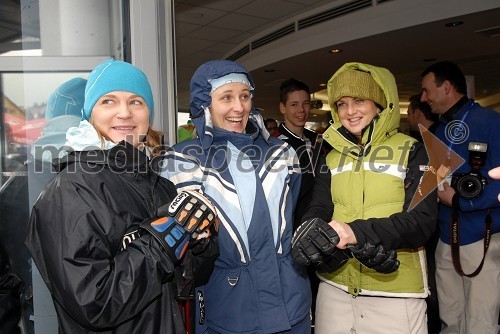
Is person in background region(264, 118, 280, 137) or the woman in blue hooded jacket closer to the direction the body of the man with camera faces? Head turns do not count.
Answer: the woman in blue hooded jacket

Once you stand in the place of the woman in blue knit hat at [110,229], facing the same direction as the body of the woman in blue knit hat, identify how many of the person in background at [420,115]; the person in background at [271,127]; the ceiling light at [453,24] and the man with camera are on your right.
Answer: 0

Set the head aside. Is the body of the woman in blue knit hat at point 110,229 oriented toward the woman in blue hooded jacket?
no

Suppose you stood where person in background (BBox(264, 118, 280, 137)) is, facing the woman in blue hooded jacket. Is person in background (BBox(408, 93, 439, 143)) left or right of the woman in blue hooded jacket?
left

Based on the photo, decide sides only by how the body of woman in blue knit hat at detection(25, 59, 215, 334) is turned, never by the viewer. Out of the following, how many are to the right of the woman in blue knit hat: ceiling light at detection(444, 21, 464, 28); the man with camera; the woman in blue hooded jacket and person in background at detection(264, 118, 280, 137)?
0

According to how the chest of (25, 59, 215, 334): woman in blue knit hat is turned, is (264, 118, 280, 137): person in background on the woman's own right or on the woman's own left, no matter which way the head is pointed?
on the woman's own left

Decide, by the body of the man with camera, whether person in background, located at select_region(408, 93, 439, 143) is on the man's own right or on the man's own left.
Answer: on the man's own right

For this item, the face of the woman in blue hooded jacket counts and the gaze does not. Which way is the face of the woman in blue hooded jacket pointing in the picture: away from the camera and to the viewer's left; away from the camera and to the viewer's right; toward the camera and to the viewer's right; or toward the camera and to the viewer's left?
toward the camera and to the viewer's right

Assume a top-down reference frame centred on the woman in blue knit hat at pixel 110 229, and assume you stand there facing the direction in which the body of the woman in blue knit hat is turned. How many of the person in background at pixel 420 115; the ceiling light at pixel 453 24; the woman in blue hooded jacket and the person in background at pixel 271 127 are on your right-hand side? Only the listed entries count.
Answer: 0

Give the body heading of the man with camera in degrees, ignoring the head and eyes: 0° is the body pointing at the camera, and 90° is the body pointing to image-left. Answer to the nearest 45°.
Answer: approximately 45°

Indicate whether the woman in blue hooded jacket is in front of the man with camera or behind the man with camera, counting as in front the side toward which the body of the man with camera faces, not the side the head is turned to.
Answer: in front

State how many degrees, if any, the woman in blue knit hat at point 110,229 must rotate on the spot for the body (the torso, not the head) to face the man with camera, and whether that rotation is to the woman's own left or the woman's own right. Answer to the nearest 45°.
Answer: approximately 45° to the woman's own left

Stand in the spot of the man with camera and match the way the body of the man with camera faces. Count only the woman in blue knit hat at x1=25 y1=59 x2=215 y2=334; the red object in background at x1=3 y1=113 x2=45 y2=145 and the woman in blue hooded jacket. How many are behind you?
0

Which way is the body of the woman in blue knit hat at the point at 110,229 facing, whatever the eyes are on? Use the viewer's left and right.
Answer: facing the viewer and to the right of the viewer

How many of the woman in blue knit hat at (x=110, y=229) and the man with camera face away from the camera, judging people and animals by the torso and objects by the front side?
0
